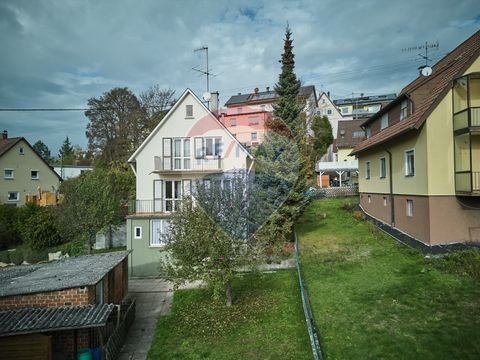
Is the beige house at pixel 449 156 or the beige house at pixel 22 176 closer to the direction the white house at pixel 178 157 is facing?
the beige house at pixel 449 156

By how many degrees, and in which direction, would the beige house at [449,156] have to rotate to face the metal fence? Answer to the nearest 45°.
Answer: approximately 45° to its right

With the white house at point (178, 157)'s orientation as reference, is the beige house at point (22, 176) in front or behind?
behind

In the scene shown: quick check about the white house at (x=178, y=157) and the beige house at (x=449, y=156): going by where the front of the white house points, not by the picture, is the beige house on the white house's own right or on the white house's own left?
on the white house's own left

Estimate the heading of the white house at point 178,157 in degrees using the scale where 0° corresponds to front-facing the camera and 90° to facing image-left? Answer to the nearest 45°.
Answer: approximately 0°

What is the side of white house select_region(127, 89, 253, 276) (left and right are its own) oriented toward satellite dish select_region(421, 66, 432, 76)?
left

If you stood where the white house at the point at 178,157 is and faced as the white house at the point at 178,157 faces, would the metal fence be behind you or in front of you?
in front

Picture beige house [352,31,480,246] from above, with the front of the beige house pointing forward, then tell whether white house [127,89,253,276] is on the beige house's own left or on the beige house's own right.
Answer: on the beige house's own right
